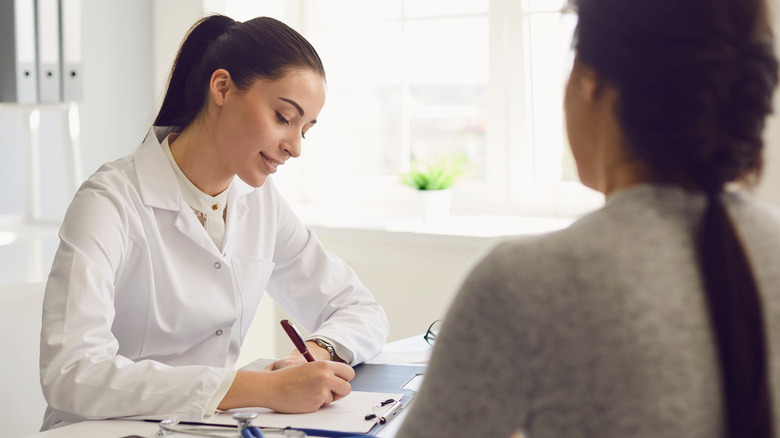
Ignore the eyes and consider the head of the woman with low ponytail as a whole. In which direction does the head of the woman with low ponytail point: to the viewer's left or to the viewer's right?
to the viewer's left

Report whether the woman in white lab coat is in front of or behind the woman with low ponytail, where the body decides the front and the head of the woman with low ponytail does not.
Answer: in front

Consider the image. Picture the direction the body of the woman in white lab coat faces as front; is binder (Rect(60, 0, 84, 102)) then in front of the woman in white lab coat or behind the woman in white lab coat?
behind

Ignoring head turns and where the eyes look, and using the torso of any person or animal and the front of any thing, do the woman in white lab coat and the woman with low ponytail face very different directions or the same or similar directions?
very different directions

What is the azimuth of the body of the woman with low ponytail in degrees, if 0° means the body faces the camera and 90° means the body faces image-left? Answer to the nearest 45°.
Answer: approximately 135°

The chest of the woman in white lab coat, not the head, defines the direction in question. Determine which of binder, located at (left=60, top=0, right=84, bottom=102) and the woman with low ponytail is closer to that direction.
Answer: the woman with low ponytail

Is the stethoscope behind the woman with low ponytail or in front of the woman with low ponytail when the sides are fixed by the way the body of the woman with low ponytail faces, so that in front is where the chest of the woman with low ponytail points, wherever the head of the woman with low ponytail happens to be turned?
in front

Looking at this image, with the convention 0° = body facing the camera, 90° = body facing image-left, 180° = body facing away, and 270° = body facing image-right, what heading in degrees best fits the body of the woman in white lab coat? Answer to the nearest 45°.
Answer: approximately 315°
